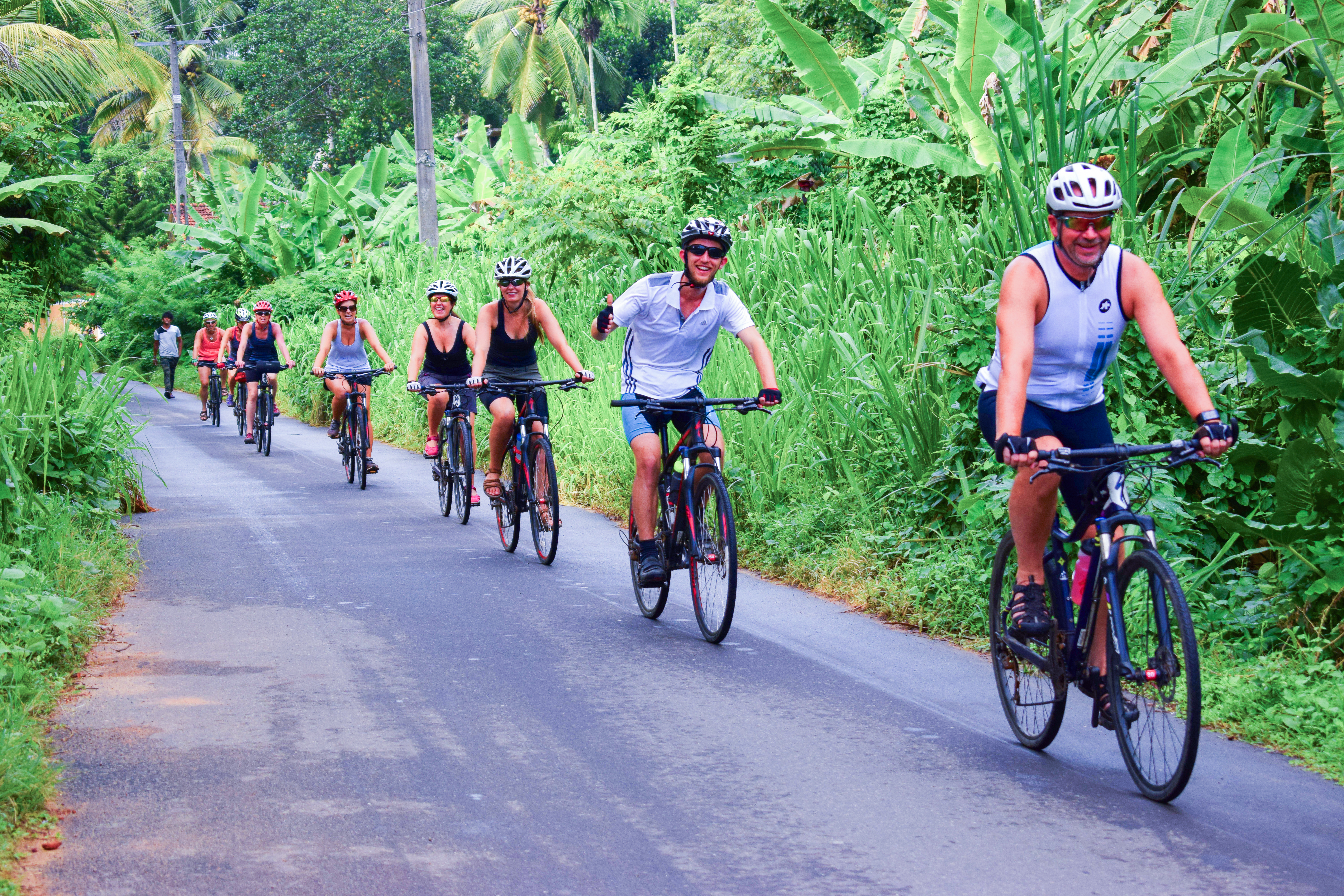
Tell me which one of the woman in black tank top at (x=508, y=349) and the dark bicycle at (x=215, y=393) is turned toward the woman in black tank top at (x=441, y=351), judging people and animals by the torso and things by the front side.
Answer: the dark bicycle

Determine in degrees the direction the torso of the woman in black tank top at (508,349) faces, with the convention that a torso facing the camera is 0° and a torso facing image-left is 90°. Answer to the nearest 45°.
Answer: approximately 0°

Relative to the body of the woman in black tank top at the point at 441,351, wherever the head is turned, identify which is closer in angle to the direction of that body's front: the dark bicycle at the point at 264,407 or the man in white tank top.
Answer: the man in white tank top

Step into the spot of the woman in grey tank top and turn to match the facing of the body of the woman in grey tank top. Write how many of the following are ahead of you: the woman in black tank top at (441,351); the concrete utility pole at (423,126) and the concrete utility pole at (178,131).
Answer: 1

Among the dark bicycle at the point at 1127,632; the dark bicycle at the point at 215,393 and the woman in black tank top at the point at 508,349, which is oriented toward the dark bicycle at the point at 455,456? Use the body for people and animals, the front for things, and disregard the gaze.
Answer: the dark bicycle at the point at 215,393

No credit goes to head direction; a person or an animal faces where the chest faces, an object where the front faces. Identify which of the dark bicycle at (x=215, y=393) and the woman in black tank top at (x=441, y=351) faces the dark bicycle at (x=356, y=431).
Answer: the dark bicycle at (x=215, y=393)

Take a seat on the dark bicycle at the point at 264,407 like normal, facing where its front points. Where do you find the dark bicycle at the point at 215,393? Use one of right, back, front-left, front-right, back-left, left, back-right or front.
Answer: back

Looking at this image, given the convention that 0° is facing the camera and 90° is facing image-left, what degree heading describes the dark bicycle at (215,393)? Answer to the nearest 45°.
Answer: approximately 0°

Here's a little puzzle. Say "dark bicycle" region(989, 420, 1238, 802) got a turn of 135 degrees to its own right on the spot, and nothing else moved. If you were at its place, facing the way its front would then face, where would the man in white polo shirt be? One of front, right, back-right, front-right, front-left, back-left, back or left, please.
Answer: front-right

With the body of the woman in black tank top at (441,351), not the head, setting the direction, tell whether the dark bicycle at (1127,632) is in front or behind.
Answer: in front
